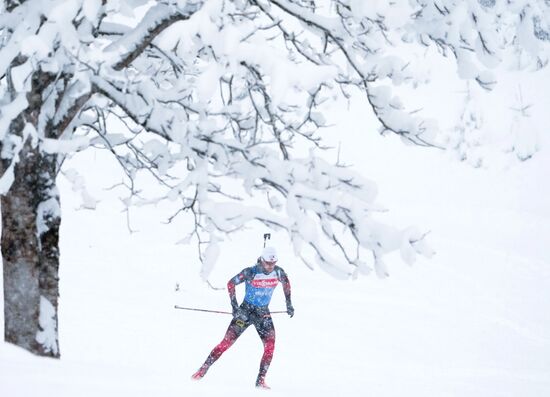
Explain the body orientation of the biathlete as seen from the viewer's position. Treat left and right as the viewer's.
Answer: facing the viewer and to the right of the viewer
